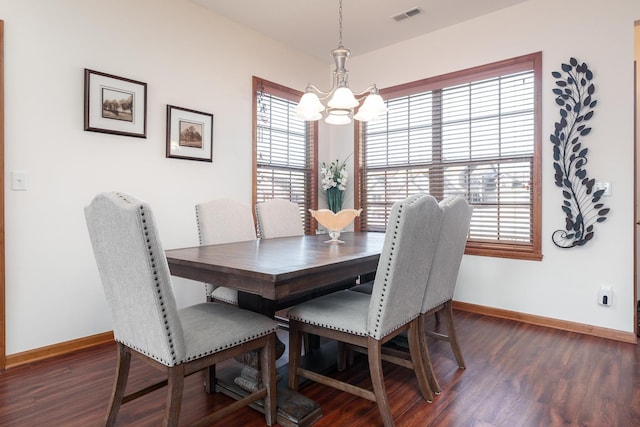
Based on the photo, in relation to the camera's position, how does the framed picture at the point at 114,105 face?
facing the viewer and to the right of the viewer

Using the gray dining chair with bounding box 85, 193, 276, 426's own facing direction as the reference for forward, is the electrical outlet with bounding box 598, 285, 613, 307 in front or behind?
in front

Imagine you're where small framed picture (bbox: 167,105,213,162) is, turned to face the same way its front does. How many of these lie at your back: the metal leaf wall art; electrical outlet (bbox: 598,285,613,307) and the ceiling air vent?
0

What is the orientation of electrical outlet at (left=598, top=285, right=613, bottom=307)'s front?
toward the camera

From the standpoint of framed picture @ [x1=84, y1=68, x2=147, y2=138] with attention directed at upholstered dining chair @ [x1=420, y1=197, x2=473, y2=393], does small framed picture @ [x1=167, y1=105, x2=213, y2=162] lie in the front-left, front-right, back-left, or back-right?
front-left

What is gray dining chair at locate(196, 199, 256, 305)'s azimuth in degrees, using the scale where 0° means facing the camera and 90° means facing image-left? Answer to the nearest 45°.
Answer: approximately 315°

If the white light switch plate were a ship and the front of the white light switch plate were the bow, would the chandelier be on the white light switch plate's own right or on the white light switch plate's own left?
on the white light switch plate's own left

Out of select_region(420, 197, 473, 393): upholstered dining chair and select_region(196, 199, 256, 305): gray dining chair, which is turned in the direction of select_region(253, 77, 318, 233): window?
the upholstered dining chair

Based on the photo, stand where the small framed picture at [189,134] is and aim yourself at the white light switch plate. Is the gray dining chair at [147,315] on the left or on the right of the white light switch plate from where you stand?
left

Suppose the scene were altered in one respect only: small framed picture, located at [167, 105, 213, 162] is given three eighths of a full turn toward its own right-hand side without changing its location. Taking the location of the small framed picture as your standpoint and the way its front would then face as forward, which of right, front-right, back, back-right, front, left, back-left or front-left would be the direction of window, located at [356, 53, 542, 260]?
back

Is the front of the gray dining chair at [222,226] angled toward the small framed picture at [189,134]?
no

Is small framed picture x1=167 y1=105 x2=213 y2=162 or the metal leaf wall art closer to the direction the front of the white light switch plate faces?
the metal leaf wall art

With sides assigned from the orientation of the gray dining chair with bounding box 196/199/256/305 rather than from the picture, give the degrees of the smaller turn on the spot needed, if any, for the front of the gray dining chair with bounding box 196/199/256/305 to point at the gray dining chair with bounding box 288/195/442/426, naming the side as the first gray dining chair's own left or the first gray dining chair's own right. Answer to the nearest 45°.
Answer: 0° — it already faces it

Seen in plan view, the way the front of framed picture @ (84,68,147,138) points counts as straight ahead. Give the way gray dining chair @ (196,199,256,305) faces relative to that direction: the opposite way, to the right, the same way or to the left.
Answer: the same way

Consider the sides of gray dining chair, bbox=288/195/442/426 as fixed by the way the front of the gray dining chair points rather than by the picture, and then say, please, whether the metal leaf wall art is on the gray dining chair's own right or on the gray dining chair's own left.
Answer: on the gray dining chair's own right

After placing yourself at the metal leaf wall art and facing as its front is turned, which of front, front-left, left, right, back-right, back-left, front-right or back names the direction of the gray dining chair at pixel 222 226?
front-right

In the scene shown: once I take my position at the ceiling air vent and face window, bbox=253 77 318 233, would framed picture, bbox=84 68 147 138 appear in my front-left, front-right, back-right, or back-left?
front-left

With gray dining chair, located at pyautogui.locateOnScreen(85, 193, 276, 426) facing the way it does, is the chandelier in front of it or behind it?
in front

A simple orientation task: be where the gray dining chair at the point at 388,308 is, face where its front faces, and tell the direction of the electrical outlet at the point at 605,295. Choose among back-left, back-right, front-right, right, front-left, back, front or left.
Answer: right

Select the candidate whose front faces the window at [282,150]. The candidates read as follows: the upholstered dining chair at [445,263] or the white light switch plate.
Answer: the upholstered dining chair
